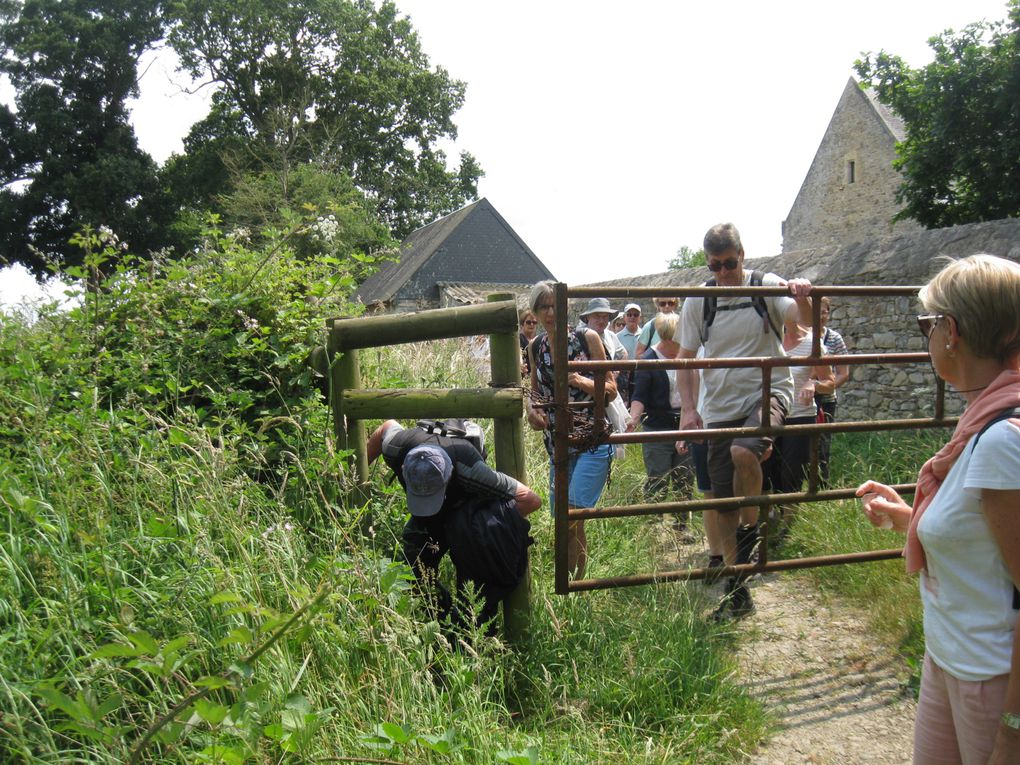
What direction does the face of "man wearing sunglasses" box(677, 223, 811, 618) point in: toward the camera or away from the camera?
toward the camera

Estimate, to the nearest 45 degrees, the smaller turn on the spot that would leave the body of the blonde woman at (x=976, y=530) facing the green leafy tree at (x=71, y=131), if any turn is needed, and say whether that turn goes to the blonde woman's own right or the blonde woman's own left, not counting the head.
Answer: approximately 45° to the blonde woman's own right

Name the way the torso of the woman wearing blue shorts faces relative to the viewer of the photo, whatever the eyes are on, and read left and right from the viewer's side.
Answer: facing the viewer and to the left of the viewer

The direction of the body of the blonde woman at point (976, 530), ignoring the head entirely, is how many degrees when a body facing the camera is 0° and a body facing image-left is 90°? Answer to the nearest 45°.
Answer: approximately 90°

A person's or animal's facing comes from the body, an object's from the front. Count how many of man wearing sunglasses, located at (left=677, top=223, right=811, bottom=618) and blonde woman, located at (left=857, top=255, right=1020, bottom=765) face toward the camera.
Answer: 1

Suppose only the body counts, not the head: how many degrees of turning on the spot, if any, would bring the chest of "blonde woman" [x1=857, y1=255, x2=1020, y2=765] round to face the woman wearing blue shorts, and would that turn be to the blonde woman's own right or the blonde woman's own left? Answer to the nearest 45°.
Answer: approximately 45° to the blonde woman's own right

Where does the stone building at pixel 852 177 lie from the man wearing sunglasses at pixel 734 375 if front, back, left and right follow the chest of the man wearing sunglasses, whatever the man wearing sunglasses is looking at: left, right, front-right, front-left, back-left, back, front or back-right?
back

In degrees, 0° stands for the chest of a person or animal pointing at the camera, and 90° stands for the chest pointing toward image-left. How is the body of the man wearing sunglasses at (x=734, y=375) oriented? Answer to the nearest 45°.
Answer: approximately 0°

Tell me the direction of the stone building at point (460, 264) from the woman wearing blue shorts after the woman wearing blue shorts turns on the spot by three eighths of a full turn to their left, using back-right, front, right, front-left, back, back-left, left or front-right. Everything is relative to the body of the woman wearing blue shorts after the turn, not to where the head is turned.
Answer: left

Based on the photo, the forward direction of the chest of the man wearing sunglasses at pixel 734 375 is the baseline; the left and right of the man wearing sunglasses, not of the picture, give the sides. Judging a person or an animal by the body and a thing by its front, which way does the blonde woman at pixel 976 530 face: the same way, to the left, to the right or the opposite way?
to the right

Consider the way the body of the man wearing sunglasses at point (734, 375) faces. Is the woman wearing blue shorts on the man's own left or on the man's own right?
on the man's own right

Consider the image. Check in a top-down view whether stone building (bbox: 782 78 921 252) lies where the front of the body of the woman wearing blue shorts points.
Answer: no

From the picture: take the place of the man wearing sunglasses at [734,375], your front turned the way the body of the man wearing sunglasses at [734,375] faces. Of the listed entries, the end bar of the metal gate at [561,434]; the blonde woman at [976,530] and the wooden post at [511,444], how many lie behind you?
0

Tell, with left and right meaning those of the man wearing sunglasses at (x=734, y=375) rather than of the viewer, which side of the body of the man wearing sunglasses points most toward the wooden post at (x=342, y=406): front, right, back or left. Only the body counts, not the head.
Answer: right

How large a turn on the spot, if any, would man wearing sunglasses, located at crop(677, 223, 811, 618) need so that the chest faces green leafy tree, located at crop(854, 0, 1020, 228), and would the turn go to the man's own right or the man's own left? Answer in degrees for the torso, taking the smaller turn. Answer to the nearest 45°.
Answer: approximately 180°

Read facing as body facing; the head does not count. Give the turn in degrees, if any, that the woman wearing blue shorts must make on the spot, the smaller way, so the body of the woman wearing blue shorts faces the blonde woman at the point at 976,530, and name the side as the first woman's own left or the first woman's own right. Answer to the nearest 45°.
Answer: approximately 45° to the first woman's own left
